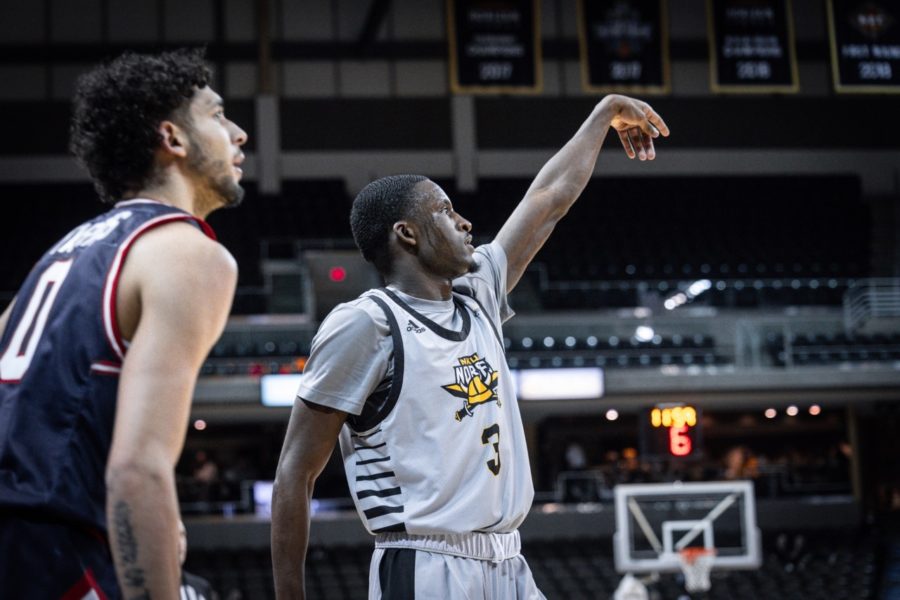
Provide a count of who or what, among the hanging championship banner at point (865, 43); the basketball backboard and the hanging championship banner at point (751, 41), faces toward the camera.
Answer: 3

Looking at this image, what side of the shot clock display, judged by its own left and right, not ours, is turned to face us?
front

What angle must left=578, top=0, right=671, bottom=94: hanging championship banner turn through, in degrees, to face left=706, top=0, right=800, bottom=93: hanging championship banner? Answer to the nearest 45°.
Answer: approximately 90° to its left

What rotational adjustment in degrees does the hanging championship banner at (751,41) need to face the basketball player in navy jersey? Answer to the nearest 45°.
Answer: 0° — it already faces them

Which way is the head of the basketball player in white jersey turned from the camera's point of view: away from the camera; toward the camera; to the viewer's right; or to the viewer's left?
to the viewer's right

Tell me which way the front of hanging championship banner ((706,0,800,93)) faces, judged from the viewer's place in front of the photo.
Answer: facing the viewer

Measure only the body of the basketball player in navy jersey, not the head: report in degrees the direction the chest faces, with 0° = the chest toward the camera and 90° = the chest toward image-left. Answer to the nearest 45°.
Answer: approximately 225°

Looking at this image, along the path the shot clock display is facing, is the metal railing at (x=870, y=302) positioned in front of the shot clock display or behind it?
behind

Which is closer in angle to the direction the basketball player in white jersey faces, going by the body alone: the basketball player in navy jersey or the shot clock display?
the basketball player in navy jersey

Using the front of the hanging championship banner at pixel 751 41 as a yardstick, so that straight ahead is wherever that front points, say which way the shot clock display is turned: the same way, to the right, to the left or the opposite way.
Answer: the same way

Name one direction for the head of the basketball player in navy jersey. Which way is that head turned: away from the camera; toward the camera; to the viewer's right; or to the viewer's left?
to the viewer's right

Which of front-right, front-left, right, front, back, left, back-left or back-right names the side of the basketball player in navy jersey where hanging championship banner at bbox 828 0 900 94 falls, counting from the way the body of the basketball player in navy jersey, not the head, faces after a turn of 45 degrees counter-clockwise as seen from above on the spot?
front-right

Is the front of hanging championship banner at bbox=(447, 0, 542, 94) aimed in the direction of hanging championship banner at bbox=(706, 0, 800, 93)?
no

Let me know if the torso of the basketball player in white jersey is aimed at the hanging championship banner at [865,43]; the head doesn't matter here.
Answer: no
